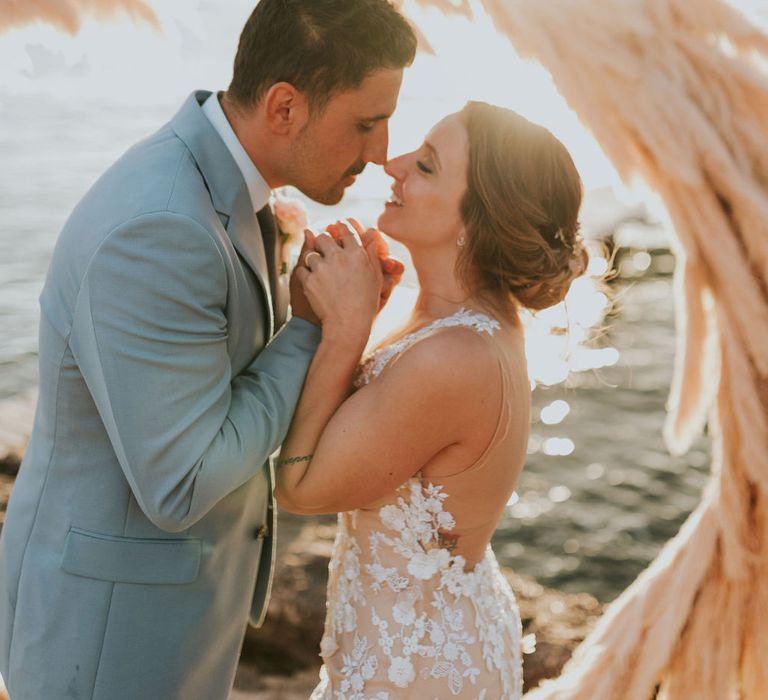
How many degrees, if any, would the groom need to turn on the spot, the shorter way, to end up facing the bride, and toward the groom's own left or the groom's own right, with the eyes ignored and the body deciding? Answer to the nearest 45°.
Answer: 0° — they already face them

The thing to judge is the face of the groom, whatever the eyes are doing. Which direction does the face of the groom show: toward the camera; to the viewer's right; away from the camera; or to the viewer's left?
to the viewer's right

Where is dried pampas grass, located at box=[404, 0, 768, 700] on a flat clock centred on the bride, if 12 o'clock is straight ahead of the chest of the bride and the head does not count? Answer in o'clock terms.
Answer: The dried pampas grass is roughly at 7 o'clock from the bride.

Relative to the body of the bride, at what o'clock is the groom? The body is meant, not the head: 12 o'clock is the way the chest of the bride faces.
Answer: The groom is roughly at 11 o'clock from the bride.

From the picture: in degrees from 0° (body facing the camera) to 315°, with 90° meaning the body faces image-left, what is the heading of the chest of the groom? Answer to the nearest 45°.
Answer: approximately 270°

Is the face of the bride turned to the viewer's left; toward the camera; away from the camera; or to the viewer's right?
to the viewer's left

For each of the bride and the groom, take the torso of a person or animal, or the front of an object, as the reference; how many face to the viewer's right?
1

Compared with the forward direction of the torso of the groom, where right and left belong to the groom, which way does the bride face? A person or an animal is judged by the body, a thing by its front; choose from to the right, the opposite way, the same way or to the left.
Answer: the opposite way

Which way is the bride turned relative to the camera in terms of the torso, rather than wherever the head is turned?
to the viewer's left
